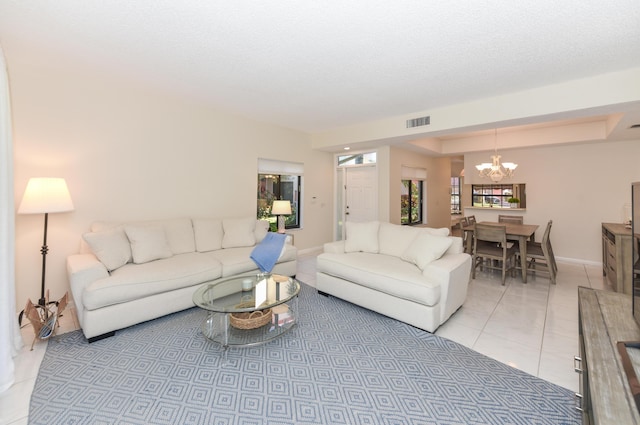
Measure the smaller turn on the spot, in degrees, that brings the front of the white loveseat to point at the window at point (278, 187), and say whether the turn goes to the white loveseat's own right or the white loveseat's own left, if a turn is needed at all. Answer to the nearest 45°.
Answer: approximately 90° to the white loveseat's own right

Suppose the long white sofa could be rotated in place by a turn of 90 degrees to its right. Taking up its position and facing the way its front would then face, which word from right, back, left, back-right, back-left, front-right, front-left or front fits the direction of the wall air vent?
back-left

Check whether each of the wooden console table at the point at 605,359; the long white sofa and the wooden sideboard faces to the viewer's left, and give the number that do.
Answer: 2

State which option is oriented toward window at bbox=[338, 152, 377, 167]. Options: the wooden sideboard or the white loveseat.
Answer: the wooden sideboard

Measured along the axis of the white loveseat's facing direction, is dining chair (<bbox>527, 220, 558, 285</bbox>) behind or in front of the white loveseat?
behind

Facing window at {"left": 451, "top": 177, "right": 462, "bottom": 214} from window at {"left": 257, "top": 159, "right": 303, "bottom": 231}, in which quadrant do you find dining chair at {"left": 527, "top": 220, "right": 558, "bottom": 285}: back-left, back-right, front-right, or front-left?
front-right

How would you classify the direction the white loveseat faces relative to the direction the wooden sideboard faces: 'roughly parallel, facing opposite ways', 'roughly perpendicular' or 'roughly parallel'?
roughly perpendicular

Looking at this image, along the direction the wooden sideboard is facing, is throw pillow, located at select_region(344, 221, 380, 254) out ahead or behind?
ahead

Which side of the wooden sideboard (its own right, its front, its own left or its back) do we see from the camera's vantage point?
left

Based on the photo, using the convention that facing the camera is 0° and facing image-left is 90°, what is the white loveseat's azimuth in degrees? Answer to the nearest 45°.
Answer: approximately 45°

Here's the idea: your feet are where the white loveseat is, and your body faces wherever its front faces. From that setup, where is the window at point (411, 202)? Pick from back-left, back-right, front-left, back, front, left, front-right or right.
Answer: back-right

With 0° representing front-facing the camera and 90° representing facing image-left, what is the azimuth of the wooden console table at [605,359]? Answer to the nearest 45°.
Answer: approximately 90°

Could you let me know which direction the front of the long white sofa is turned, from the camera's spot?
facing the viewer and to the right of the viewer

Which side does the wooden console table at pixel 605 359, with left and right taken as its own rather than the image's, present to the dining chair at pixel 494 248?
right

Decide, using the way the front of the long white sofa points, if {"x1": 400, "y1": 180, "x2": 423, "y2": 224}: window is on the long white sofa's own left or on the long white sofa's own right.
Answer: on the long white sofa's own left

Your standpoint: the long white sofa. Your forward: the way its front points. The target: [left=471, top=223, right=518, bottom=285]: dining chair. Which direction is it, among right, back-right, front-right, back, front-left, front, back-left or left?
front-left
